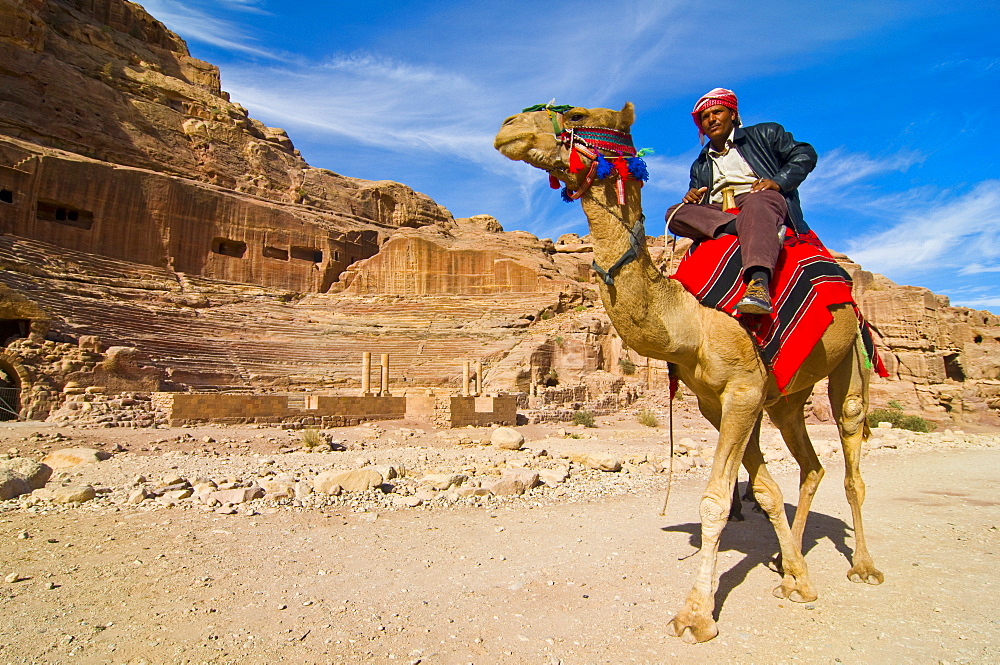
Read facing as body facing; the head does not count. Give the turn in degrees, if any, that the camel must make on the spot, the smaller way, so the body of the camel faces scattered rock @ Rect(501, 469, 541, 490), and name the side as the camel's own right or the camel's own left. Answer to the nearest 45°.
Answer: approximately 90° to the camel's own right

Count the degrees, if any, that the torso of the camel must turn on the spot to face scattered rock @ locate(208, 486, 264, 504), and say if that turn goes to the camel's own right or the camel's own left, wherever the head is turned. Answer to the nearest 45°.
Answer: approximately 45° to the camel's own right

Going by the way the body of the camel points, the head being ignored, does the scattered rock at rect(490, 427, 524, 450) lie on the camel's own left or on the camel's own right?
on the camel's own right

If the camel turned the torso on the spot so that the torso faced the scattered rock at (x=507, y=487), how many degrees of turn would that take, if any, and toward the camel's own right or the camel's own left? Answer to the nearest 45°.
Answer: approximately 90° to the camel's own right

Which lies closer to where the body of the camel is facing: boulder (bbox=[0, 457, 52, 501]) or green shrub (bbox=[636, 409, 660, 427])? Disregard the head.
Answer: the boulder

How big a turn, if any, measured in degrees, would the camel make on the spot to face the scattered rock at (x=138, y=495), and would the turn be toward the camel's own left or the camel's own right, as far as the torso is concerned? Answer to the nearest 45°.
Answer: approximately 45° to the camel's own right

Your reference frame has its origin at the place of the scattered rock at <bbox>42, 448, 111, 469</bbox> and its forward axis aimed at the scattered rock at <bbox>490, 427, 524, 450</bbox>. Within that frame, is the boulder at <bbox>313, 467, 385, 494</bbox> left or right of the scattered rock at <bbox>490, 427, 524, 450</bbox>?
right

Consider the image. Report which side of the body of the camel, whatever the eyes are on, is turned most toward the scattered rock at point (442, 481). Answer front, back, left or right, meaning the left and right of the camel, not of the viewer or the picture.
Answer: right

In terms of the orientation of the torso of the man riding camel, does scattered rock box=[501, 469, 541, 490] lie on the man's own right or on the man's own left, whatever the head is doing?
on the man's own right

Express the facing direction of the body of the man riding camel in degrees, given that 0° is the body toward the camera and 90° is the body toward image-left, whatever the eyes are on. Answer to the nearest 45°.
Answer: approximately 45°

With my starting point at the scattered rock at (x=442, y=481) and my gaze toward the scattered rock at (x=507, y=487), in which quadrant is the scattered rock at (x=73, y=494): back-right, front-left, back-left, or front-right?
back-right
